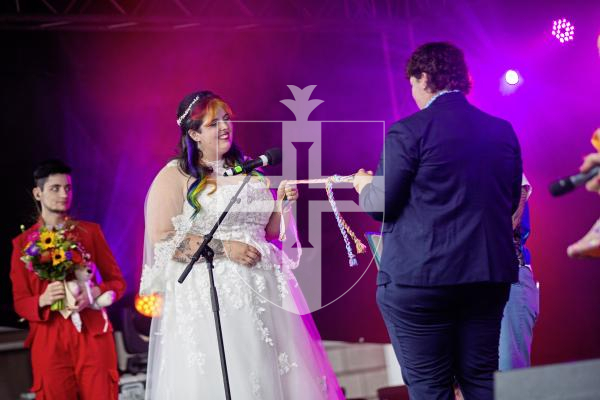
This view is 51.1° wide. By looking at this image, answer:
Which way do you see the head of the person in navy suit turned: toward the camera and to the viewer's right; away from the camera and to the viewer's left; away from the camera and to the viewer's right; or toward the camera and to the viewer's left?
away from the camera and to the viewer's left

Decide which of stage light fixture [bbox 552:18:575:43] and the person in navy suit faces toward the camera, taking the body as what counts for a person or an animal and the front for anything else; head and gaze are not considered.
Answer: the stage light fixture

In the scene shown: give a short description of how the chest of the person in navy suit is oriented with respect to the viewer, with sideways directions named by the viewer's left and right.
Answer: facing away from the viewer and to the left of the viewer

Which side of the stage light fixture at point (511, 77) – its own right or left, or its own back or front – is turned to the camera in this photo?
front

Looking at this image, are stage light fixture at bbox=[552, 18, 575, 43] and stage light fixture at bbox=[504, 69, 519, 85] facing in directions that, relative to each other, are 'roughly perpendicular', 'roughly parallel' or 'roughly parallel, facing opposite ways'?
roughly parallel

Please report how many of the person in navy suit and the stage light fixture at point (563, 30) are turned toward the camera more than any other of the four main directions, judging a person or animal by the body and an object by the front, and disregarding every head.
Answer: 1

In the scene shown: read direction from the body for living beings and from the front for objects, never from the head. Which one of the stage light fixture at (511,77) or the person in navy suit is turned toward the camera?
the stage light fixture

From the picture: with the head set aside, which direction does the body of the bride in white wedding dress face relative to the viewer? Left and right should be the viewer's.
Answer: facing the viewer and to the right of the viewer
